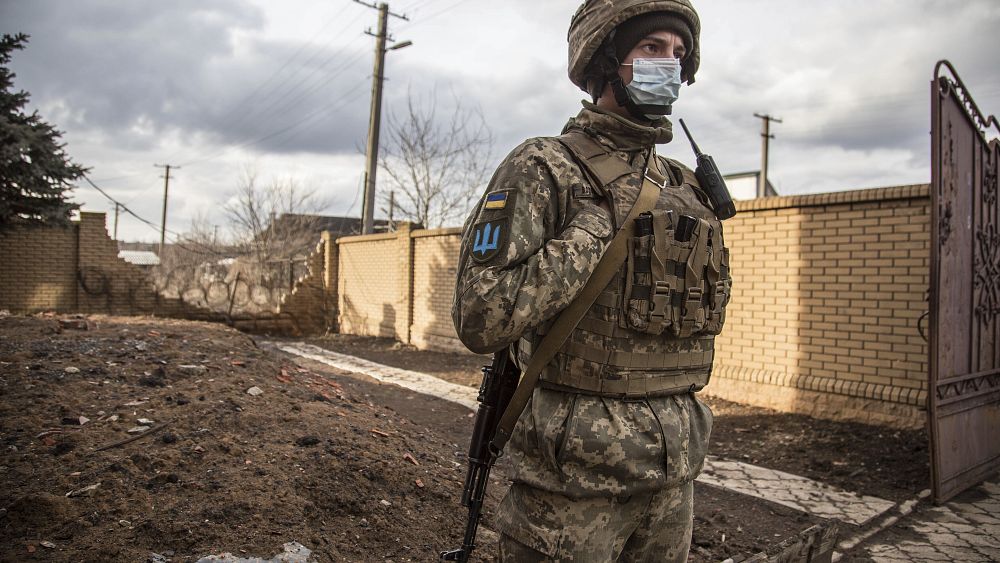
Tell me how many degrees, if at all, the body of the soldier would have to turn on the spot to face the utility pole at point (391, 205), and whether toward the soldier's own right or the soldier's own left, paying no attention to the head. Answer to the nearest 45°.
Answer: approximately 135° to the soldier's own left

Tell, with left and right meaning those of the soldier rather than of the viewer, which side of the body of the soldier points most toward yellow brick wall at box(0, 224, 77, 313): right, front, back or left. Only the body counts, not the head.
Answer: back

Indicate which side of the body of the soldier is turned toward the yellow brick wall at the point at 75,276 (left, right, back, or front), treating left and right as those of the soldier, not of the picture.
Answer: back

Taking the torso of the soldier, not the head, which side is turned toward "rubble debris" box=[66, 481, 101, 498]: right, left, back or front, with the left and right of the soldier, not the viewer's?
back

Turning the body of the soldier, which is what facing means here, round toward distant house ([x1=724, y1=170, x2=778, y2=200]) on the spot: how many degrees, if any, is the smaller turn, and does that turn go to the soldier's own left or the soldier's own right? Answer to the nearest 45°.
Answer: approximately 135° to the soldier's own left

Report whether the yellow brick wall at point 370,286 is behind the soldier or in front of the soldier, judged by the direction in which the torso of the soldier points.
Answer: behind

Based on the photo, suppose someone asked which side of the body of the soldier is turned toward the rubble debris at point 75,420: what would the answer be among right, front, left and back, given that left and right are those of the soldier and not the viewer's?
back

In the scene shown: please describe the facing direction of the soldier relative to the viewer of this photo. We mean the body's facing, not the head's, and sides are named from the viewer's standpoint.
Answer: facing the viewer and to the right of the viewer

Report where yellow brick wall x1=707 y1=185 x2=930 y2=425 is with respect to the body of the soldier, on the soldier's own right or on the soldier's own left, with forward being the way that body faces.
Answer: on the soldier's own left

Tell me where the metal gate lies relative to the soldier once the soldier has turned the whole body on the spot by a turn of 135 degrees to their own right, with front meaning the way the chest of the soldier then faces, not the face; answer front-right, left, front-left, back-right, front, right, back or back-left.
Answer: back-right
